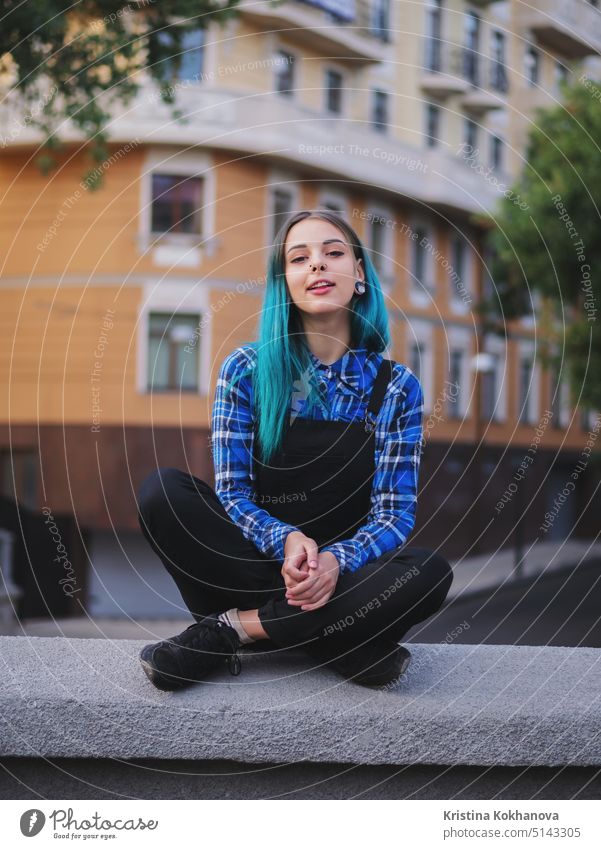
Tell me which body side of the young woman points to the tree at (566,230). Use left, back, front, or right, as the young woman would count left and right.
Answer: back

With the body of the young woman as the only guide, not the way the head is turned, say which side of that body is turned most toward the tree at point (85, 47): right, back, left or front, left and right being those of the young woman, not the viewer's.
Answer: back

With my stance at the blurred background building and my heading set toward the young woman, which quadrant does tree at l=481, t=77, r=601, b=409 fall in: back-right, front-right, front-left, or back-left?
front-left

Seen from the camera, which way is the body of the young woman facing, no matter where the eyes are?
toward the camera

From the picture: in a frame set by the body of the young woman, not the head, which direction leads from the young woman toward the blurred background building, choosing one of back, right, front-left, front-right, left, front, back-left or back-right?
back

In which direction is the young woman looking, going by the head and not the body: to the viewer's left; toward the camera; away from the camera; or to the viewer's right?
toward the camera

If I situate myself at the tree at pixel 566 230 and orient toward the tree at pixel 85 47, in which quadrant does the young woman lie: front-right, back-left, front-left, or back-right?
front-left
